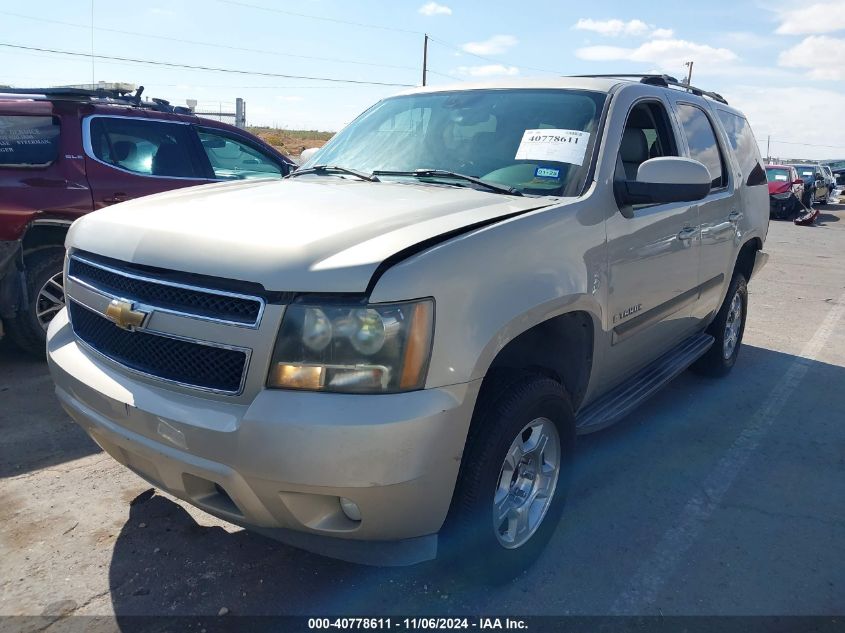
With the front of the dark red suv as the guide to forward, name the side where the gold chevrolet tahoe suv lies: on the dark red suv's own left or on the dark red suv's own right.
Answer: on the dark red suv's own right

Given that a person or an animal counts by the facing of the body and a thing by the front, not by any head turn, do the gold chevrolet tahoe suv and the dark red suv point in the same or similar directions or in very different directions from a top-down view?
very different directions

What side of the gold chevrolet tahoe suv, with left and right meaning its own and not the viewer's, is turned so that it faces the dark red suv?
right

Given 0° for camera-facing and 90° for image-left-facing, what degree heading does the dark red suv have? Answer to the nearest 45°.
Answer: approximately 225°

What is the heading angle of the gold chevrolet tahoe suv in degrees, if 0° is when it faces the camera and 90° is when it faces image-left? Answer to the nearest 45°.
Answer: approximately 45°
